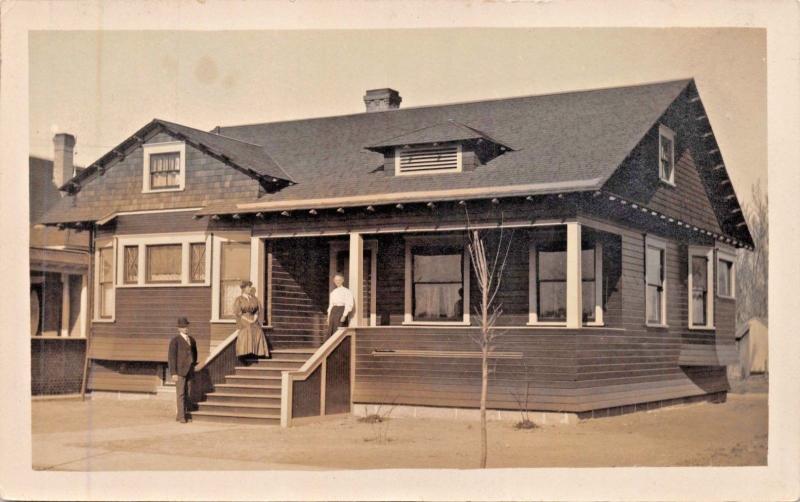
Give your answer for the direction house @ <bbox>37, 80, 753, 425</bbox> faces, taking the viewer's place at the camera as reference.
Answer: facing the viewer and to the left of the viewer

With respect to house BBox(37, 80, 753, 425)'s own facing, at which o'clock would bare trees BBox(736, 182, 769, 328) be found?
The bare trees is roughly at 8 o'clock from the house.

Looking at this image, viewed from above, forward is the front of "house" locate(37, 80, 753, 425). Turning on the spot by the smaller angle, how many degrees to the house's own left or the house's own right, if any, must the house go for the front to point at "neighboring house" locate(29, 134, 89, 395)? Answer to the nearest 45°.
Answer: approximately 45° to the house's own right
